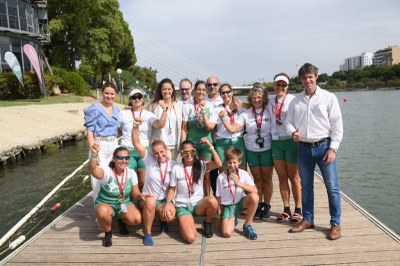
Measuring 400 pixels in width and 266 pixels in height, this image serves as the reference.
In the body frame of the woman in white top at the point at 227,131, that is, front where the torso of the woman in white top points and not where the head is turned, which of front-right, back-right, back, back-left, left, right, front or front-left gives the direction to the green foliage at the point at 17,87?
back-right

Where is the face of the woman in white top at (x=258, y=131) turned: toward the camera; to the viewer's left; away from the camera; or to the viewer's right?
toward the camera

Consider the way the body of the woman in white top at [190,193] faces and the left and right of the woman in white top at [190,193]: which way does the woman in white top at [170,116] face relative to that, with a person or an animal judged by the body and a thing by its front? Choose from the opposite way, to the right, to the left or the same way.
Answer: the same way

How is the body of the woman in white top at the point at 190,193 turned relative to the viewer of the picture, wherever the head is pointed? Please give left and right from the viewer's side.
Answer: facing the viewer

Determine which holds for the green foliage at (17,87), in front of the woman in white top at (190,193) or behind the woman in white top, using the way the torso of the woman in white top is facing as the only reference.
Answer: behind

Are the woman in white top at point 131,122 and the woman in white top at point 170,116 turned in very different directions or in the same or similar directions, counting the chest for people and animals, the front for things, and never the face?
same or similar directions

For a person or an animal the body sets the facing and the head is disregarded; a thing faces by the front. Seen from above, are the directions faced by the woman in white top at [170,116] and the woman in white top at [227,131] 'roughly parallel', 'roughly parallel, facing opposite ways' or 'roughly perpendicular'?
roughly parallel

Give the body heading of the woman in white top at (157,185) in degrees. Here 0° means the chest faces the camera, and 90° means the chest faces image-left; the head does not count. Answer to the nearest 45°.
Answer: approximately 0°

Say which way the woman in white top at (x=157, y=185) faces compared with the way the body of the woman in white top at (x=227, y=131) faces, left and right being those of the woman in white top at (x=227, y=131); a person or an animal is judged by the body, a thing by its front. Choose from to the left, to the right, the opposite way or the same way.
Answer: the same way

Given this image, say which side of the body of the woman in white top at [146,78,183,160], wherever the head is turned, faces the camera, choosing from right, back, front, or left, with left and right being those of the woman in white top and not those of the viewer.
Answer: front

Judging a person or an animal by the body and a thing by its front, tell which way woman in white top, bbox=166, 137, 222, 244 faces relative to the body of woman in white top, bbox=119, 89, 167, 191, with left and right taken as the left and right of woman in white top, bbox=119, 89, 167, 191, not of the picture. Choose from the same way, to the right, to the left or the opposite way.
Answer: the same way

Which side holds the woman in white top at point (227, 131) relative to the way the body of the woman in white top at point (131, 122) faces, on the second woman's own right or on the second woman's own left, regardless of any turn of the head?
on the second woman's own left

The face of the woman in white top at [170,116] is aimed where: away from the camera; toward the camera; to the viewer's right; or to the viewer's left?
toward the camera

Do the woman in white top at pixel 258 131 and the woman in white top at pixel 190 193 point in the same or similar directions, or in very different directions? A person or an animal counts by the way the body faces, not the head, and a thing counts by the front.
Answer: same or similar directions
